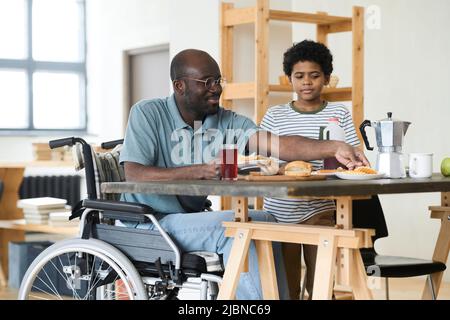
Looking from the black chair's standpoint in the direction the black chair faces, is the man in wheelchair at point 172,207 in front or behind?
behind

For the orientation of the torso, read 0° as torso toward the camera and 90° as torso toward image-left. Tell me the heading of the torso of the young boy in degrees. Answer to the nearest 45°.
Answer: approximately 0°

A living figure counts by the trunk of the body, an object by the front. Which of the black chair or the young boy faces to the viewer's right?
the black chair

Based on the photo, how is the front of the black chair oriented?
to the viewer's right

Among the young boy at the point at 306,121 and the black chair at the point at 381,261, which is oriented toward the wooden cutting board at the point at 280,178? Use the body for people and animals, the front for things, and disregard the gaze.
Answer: the young boy

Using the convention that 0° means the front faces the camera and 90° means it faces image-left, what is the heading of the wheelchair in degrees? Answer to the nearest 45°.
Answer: approximately 315°

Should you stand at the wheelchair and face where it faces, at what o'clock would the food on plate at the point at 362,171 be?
The food on plate is roughly at 11 o'clock from the wheelchair.

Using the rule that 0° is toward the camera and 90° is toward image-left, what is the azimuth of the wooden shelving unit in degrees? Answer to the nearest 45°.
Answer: approximately 315°

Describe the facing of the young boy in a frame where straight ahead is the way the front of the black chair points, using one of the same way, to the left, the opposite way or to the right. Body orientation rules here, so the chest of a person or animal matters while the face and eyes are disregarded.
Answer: to the right

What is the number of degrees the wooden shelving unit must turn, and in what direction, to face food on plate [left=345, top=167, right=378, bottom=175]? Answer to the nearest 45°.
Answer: approximately 45° to its right

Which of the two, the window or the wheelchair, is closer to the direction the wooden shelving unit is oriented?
the wheelchair

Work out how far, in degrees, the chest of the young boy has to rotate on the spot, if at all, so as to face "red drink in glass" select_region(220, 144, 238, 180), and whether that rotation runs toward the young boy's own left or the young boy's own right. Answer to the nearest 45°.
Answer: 0° — they already face it

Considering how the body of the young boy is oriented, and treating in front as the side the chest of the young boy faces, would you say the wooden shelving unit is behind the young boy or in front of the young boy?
behind

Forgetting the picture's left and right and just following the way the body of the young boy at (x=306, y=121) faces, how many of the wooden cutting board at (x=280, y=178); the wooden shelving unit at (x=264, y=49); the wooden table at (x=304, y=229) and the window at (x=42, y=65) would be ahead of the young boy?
2

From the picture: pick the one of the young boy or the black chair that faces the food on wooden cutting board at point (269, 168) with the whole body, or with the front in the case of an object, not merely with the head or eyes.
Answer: the young boy
